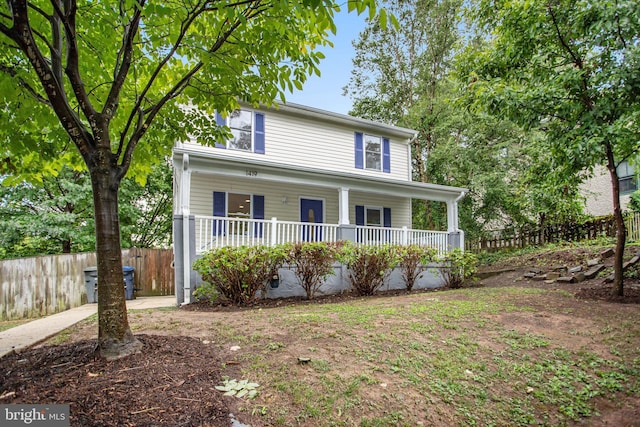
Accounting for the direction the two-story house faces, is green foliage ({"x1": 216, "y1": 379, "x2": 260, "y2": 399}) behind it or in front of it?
in front

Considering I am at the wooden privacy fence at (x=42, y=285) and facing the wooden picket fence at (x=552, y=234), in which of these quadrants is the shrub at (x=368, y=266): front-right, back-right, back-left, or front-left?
front-right

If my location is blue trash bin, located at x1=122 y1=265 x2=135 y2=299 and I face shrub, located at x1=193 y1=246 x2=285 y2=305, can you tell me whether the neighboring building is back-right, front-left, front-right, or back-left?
front-left

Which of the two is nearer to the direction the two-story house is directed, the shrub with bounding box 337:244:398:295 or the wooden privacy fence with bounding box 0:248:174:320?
the shrub

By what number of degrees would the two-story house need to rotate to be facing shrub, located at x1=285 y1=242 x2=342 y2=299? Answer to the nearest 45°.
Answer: approximately 45° to its right

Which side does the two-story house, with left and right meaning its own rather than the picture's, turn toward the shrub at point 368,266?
front

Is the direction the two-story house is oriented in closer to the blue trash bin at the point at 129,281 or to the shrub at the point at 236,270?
the shrub

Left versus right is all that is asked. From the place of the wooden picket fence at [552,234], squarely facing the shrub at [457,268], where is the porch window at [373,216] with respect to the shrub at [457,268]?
right

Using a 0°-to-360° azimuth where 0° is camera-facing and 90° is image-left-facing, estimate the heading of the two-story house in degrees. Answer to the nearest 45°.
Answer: approximately 315°

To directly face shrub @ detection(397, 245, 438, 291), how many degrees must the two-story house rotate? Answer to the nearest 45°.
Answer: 0° — it already faces it
